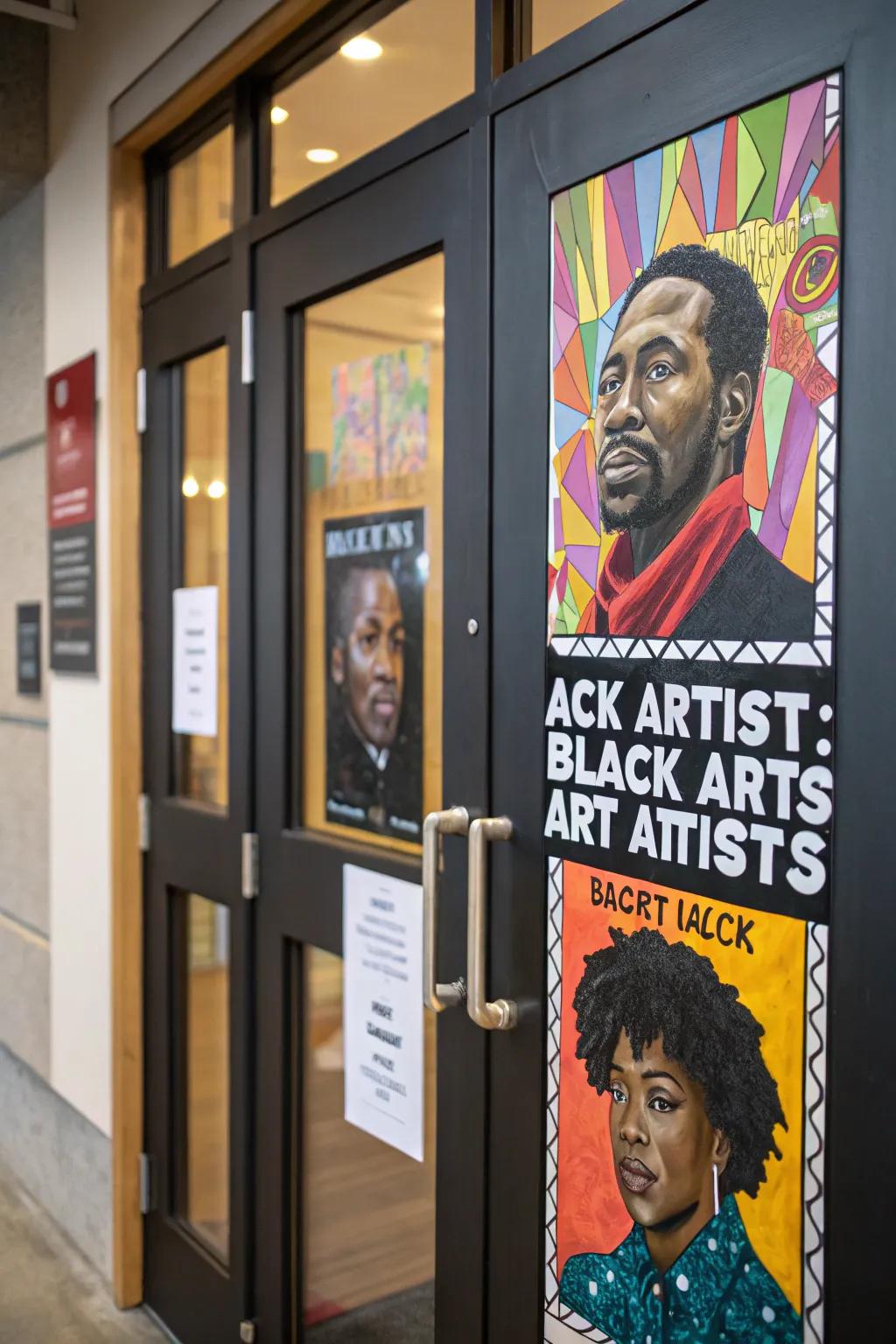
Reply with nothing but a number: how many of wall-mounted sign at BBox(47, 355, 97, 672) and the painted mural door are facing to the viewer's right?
0

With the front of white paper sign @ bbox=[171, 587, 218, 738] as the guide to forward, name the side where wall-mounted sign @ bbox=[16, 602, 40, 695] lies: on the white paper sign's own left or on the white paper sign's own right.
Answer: on the white paper sign's own right

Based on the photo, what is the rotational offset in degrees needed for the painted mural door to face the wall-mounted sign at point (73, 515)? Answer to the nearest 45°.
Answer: approximately 90° to its right

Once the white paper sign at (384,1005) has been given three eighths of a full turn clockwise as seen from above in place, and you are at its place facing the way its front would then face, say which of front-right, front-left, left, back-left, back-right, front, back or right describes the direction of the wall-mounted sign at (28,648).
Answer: front-left

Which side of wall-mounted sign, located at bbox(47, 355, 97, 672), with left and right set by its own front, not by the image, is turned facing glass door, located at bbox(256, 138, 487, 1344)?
left

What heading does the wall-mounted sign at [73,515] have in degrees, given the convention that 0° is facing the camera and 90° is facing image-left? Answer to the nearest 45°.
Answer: approximately 45°

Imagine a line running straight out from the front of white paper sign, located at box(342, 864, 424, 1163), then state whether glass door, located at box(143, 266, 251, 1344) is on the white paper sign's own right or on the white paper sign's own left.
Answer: on the white paper sign's own right

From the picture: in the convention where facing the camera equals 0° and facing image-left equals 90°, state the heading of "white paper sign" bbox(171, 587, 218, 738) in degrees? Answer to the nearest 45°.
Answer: approximately 45°

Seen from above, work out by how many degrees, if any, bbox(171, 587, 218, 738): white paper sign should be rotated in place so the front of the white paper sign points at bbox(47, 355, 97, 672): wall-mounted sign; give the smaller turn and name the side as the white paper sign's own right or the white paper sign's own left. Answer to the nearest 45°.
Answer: approximately 90° to the white paper sign's own right
